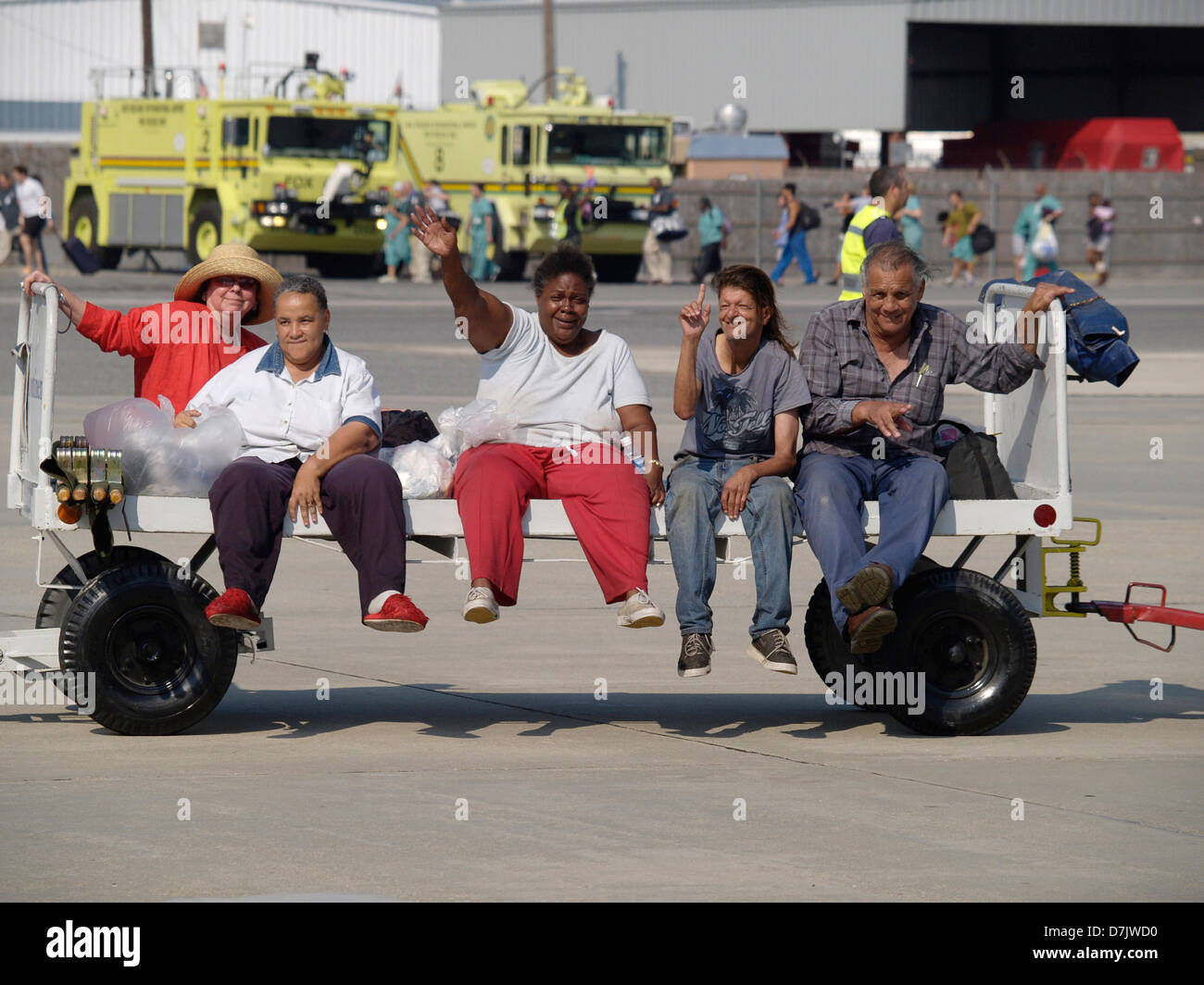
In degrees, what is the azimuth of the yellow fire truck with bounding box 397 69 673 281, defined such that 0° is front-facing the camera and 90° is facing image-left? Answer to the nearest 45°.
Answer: approximately 315°

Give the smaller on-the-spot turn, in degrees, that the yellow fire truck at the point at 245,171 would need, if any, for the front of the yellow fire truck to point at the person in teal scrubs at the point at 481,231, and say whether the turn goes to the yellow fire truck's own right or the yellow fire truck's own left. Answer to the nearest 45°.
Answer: approximately 45° to the yellow fire truck's own left

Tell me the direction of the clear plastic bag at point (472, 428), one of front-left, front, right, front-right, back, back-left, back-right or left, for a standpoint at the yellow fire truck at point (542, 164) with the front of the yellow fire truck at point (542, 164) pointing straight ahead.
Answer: front-right

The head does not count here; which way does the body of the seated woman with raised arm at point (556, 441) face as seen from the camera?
toward the camera

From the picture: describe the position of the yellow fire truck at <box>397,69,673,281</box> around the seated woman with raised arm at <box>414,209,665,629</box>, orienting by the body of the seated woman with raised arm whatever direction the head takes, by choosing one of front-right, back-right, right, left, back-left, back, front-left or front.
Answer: back

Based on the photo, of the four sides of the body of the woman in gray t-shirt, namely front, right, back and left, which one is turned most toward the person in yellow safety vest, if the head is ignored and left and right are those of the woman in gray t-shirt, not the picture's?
back

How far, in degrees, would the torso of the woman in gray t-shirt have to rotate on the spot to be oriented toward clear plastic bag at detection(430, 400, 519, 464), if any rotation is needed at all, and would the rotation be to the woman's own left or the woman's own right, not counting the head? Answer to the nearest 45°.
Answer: approximately 90° to the woman's own right

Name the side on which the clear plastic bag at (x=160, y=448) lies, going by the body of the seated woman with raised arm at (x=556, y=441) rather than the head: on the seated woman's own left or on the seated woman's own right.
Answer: on the seated woman's own right

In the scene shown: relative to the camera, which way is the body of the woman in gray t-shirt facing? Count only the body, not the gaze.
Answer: toward the camera

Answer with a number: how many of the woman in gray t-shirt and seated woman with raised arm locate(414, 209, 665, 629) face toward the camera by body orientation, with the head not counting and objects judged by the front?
2
